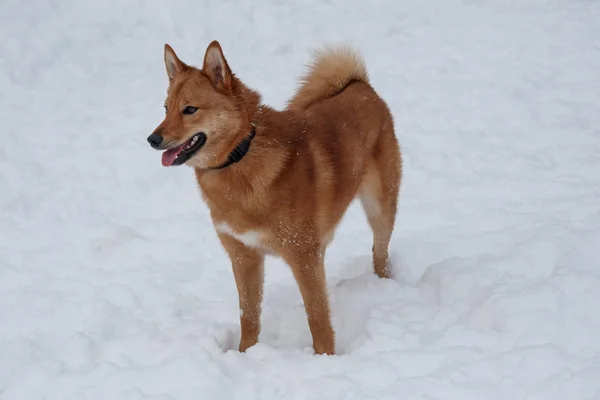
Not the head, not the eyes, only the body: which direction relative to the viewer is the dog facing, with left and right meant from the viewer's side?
facing the viewer and to the left of the viewer
